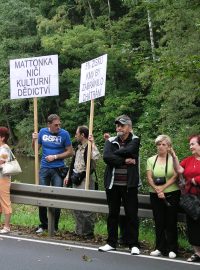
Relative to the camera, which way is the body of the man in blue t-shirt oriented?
toward the camera

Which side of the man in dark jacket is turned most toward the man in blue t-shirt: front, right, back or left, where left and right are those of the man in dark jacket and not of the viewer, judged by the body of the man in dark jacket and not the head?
right

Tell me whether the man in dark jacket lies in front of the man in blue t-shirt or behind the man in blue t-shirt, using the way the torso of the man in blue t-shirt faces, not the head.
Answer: in front

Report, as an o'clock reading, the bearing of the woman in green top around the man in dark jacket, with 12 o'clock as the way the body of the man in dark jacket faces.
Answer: The woman in green top is roughly at 8 o'clock from the man in dark jacket.

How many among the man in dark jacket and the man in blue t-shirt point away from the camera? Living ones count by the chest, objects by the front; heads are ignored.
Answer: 0

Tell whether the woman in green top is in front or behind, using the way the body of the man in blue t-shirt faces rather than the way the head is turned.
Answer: in front

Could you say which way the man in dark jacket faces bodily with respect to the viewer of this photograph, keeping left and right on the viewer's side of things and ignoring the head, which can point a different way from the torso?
facing the viewer and to the left of the viewer
